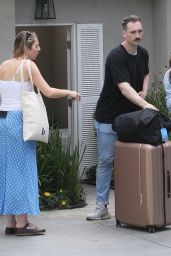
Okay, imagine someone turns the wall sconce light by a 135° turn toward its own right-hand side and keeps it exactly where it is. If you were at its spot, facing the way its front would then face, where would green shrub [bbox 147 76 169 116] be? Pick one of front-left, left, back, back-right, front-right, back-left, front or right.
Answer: back-right

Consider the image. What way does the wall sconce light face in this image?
toward the camera

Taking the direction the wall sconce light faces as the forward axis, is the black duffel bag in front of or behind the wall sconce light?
in front

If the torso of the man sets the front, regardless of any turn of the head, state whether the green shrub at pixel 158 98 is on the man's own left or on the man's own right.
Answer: on the man's own left

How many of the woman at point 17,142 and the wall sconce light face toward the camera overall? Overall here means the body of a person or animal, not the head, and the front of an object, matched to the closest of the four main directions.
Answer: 1

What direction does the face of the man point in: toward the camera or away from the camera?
toward the camera

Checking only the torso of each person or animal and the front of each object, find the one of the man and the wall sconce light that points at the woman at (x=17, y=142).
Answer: the wall sconce light

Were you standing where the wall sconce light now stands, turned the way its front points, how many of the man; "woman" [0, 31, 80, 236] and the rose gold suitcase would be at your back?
0

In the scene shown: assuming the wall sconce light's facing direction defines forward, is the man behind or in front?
in front

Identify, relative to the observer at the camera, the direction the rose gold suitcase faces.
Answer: facing the viewer and to the left of the viewer

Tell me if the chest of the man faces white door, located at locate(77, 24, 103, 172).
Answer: no

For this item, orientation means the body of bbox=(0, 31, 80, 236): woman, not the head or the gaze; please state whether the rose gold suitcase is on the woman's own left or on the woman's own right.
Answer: on the woman's own right

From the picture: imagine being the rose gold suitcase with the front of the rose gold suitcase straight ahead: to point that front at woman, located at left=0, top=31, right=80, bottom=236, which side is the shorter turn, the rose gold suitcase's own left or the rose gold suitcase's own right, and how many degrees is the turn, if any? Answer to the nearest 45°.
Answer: approximately 45° to the rose gold suitcase's own right

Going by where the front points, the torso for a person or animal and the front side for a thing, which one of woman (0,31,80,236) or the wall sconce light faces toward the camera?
the wall sconce light

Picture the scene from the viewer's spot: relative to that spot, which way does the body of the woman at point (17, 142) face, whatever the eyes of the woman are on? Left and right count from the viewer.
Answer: facing away from the viewer and to the right of the viewer
